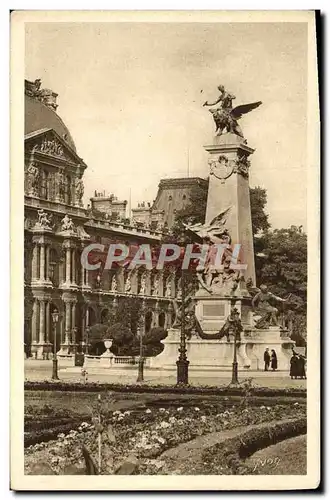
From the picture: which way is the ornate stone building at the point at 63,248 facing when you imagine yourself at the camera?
facing the viewer and to the right of the viewer
